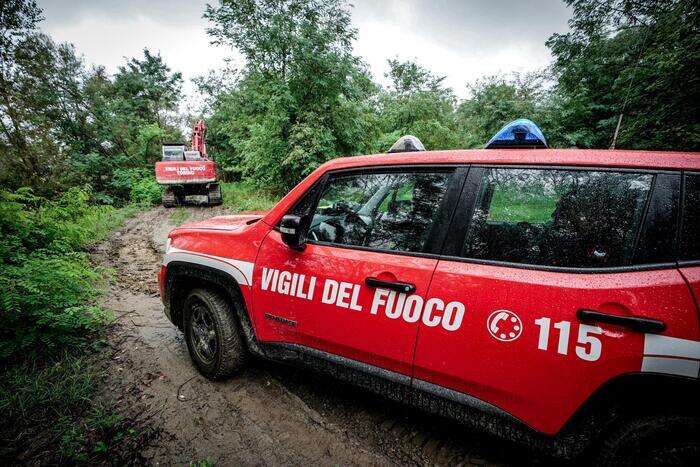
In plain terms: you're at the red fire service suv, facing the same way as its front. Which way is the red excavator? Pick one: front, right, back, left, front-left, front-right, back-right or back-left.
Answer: front

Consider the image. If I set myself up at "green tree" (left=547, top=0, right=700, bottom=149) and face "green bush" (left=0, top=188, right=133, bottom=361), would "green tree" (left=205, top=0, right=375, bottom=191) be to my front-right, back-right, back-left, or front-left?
front-right

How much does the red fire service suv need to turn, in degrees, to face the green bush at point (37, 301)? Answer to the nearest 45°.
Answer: approximately 45° to its left

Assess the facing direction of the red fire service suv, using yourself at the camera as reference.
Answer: facing away from the viewer and to the left of the viewer

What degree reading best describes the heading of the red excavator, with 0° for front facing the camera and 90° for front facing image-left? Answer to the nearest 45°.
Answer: approximately 180°

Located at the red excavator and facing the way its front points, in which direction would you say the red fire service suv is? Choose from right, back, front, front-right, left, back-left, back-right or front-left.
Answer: back

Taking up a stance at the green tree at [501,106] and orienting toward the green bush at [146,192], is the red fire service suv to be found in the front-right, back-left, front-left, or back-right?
front-left

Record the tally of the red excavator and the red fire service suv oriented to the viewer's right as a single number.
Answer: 0

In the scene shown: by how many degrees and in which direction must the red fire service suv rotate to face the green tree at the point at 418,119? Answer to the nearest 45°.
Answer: approximately 45° to its right

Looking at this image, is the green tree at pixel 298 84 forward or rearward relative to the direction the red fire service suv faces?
forward
